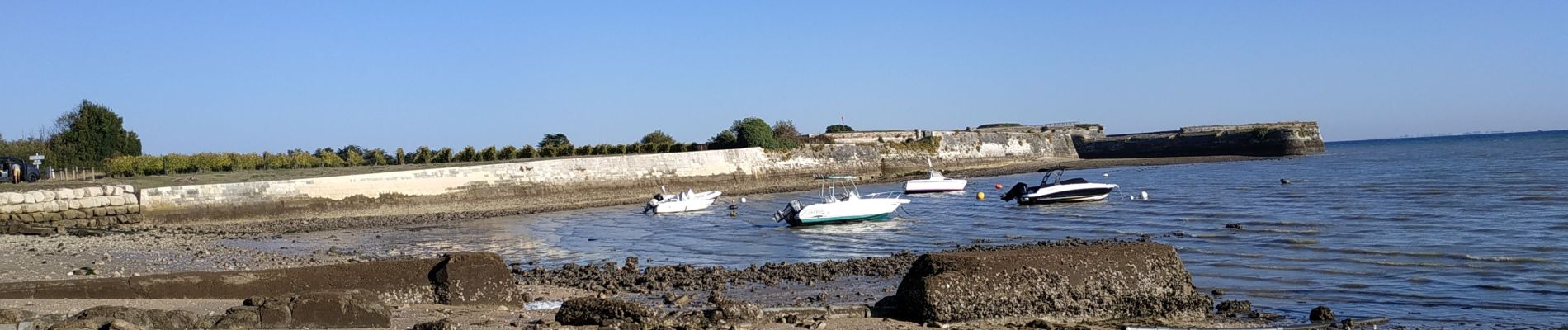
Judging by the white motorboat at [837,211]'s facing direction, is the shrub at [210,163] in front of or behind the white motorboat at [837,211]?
behind

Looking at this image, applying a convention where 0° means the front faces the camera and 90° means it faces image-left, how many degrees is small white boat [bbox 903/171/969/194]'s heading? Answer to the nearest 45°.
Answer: approximately 270°

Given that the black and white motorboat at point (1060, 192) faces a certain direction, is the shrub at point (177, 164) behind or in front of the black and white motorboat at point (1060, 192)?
behind

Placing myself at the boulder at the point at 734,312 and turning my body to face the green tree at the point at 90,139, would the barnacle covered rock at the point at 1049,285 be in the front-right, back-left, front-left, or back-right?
back-right

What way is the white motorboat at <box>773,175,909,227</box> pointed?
to the viewer's right

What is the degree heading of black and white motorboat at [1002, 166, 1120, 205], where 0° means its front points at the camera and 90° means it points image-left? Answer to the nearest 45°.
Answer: approximately 270°

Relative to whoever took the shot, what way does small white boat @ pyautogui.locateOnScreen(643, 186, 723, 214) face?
facing to the right of the viewer
